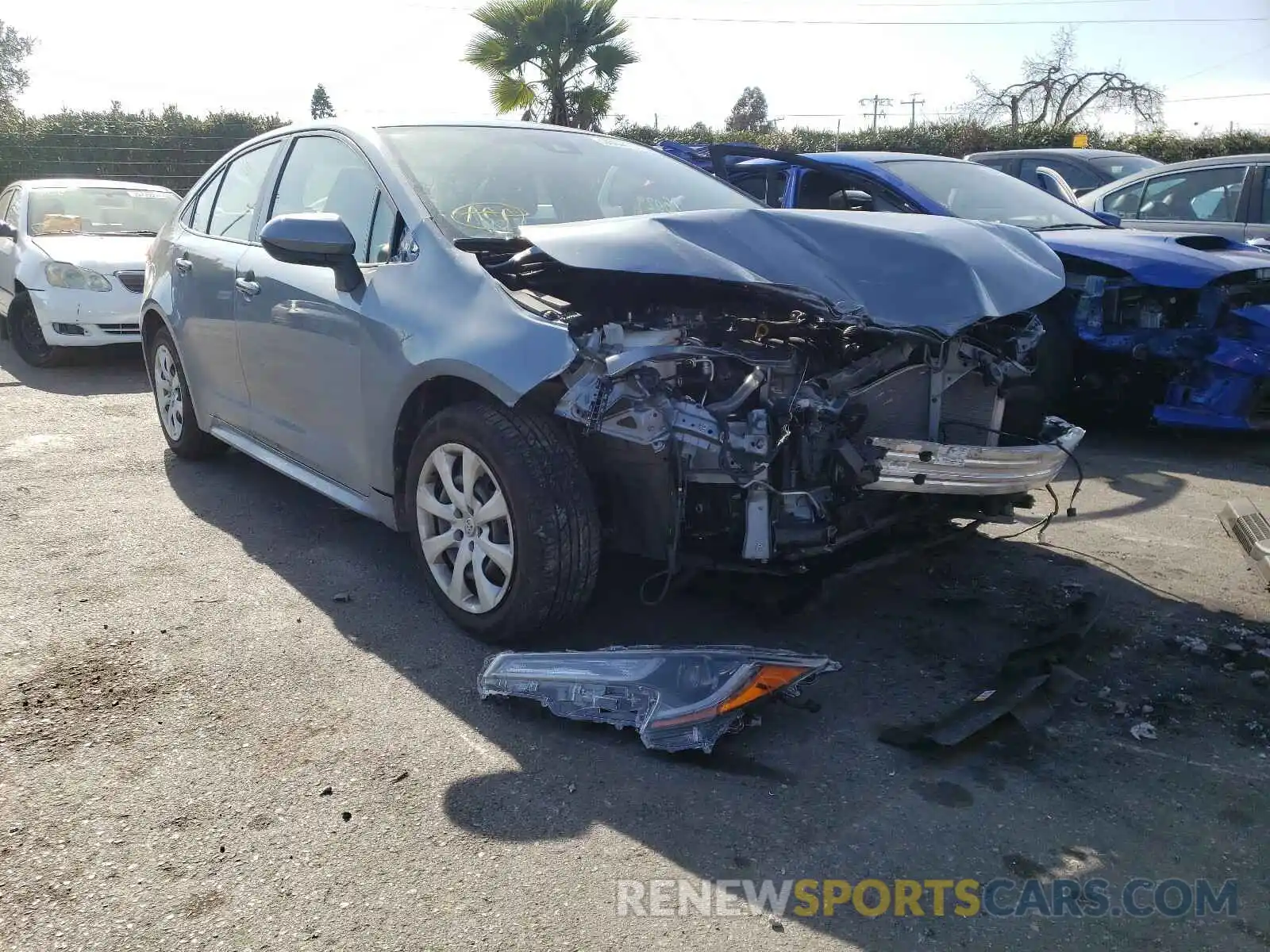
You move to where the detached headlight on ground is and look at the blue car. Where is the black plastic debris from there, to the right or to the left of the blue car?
right

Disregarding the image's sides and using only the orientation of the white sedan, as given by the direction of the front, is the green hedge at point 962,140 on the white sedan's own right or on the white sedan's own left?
on the white sedan's own left

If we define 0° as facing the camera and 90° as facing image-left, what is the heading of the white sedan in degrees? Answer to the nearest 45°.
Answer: approximately 315°

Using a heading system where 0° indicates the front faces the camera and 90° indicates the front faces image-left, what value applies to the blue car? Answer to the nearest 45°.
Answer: approximately 315°

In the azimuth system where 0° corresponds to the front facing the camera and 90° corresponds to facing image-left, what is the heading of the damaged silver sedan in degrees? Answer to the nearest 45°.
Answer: approximately 315°

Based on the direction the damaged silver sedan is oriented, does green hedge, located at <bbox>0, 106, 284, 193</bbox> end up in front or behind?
behind
